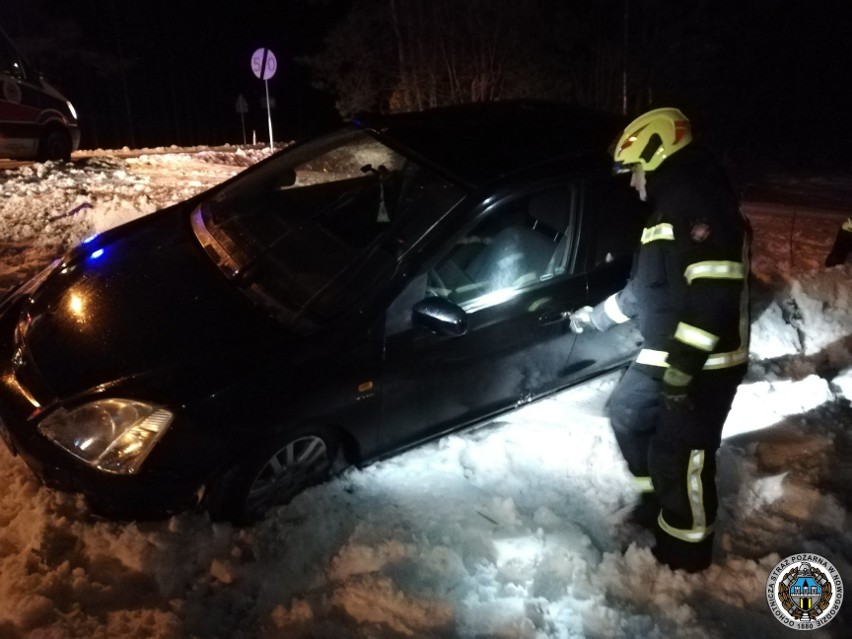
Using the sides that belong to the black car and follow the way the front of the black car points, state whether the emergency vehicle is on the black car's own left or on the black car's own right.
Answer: on the black car's own right

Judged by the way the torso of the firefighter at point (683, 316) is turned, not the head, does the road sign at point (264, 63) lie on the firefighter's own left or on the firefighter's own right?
on the firefighter's own right

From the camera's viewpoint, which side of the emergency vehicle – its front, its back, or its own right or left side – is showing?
right

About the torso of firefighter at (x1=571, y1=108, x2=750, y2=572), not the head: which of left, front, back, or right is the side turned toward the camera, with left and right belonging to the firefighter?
left

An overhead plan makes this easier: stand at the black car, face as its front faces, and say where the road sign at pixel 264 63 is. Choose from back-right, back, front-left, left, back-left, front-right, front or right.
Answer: back-right

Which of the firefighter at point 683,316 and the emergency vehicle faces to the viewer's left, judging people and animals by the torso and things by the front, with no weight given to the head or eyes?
the firefighter

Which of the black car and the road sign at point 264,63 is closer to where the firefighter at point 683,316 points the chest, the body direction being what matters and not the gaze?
the black car

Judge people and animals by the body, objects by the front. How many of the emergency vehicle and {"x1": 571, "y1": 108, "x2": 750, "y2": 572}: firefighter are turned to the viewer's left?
1
